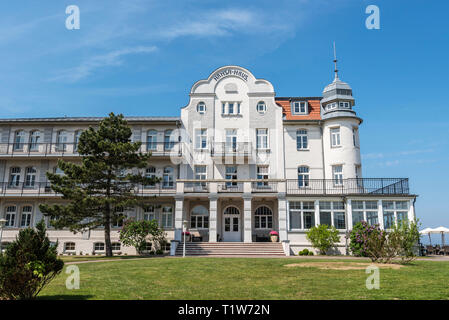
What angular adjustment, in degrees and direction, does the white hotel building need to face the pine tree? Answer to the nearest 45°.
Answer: approximately 45° to its right

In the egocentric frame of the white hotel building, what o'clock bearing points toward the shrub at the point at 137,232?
The shrub is roughly at 2 o'clock from the white hotel building.

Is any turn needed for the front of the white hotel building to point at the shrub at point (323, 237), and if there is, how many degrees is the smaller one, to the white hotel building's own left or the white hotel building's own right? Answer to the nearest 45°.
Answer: approximately 45° to the white hotel building's own left

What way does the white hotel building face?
toward the camera

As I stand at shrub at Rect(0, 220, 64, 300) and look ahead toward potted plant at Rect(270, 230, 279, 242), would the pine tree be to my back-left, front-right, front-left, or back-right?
front-left
